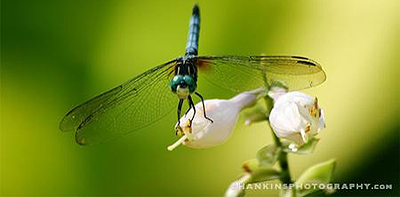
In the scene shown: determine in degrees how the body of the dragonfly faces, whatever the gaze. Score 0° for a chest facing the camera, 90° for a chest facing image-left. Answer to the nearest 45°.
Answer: approximately 0°
